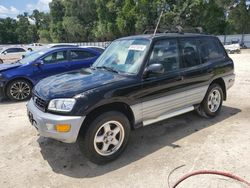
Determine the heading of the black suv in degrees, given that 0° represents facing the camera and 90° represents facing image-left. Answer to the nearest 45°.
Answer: approximately 45°

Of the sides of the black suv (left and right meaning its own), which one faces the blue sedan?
right
